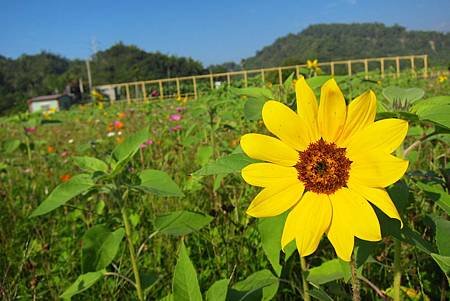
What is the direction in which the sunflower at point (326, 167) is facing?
toward the camera
